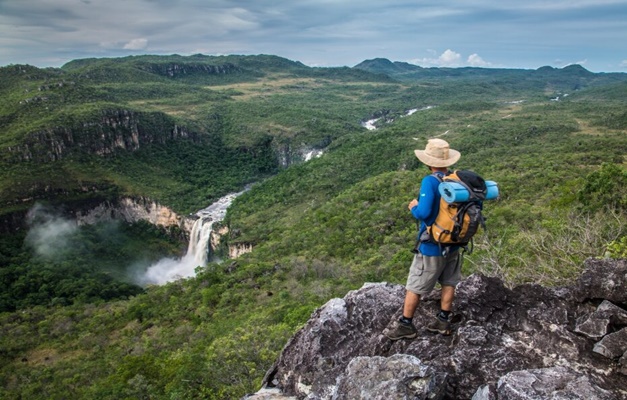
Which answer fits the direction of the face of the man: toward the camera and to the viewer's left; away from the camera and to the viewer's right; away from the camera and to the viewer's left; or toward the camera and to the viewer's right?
away from the camera and to the viewer's left

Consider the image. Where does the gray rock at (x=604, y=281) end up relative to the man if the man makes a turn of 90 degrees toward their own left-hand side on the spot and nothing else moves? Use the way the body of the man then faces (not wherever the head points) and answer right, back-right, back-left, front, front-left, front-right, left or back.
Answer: back-left

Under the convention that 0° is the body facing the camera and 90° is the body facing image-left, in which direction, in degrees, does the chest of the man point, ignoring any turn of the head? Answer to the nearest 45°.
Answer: approximately 135°
